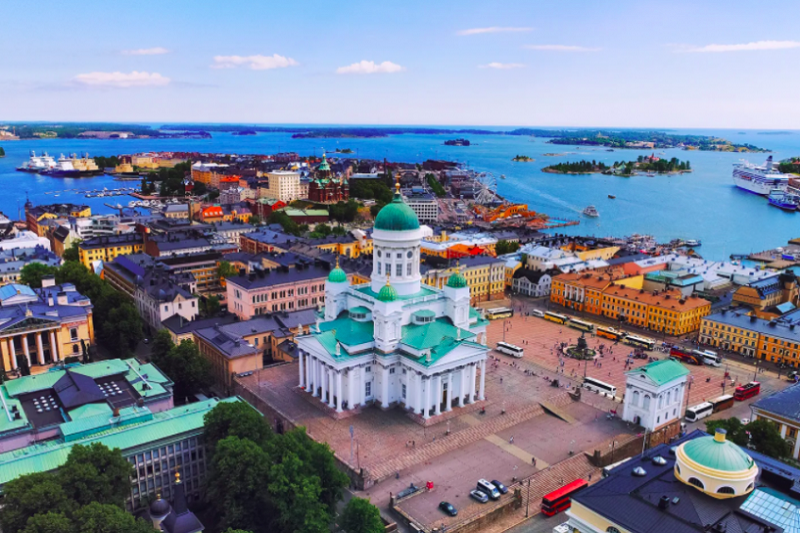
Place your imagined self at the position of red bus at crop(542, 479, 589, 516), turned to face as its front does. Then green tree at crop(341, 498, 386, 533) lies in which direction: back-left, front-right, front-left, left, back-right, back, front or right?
front

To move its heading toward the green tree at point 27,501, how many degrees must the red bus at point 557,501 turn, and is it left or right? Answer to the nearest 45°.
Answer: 0° — it already faces it

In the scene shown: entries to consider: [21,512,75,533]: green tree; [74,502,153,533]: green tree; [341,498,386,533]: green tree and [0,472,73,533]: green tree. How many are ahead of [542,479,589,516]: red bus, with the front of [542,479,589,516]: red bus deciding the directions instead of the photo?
4

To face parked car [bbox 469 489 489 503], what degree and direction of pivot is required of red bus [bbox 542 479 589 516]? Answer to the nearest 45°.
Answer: approximately 45° to its right

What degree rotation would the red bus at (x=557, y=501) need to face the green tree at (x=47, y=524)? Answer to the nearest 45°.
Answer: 0° — it already faces it

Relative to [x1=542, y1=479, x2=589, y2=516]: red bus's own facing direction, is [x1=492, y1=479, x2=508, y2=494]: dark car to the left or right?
on its right
